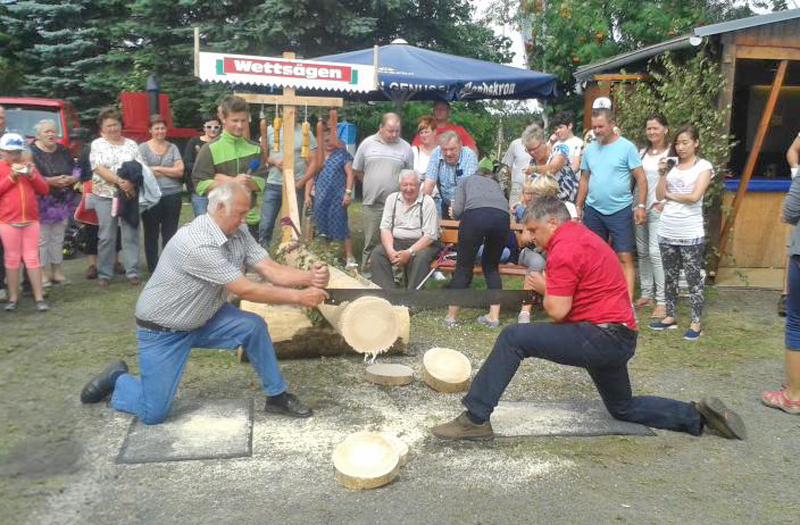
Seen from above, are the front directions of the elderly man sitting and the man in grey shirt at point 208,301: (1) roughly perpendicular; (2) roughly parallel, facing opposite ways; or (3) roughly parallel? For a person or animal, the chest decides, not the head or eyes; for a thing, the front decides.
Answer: roughly perpendicular

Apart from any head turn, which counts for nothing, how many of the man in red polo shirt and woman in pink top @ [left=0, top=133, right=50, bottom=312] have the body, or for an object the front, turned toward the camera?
1

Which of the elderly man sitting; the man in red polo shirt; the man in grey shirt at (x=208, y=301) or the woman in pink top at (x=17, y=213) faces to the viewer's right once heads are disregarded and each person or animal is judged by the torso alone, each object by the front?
the man in grey shirt

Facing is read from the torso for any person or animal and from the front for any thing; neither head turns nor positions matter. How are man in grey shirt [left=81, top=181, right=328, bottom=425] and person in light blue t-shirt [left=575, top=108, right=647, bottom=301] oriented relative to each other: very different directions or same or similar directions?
very different directions

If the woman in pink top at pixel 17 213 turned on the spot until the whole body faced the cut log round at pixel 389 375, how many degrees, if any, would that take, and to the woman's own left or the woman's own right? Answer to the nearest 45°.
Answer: approximately 45° to the woman's own left

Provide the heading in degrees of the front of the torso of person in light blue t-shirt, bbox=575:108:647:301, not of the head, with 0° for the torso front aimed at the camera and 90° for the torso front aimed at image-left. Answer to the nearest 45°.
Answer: approximately 45°

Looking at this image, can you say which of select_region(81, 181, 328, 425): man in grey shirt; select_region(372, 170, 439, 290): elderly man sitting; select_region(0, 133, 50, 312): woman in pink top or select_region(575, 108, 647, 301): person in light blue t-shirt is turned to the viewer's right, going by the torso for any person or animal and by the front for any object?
the man in grey shirt
